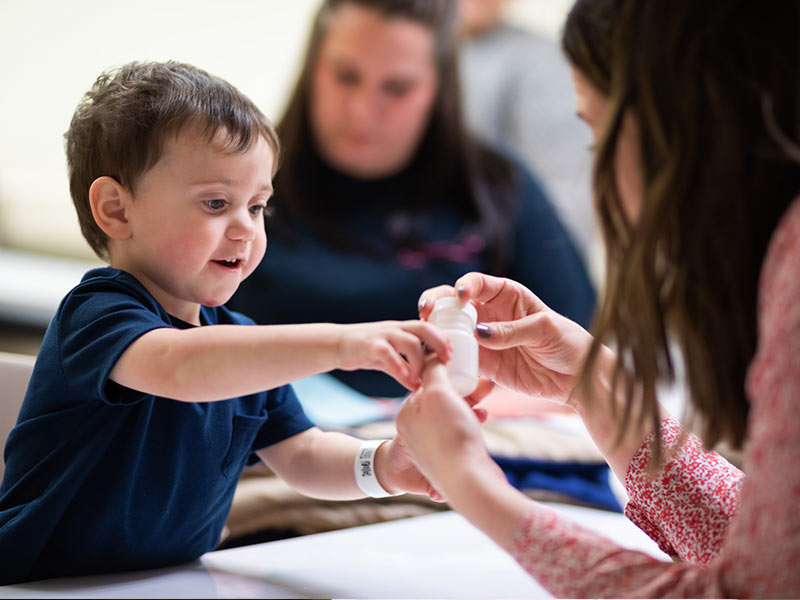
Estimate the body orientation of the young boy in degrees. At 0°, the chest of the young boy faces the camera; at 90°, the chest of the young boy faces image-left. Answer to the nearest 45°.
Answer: approximately 315°

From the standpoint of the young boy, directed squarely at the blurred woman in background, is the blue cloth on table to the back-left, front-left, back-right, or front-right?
front-right

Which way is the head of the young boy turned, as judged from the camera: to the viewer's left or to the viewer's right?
to the viewer's right

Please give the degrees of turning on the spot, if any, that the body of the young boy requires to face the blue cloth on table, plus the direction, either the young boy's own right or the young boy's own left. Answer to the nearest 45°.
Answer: approximately 90° to the young boy's own left

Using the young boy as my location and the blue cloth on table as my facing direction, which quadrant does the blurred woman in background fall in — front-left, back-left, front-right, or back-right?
front-left

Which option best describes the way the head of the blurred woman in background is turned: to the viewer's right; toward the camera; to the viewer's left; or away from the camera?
toward the camera
